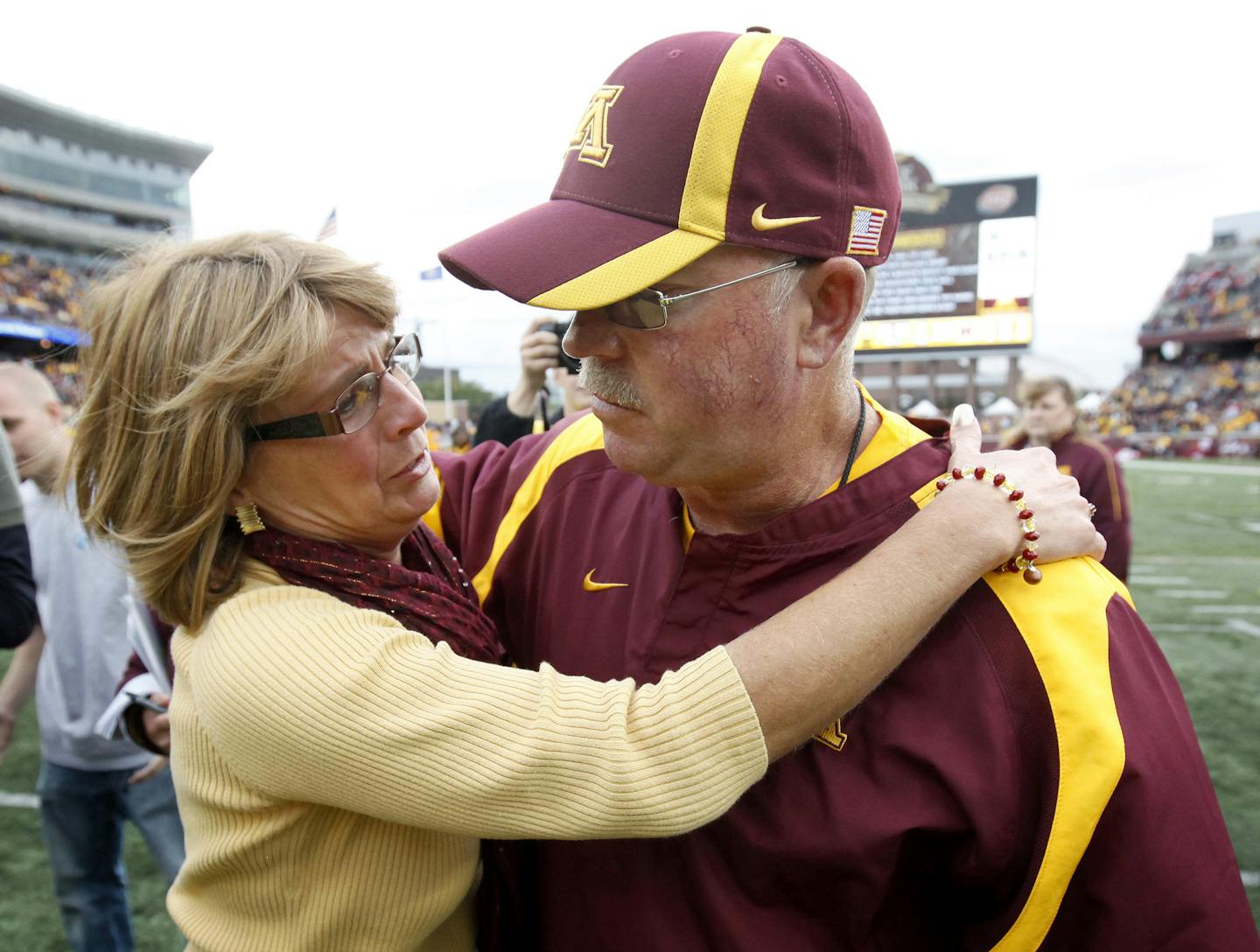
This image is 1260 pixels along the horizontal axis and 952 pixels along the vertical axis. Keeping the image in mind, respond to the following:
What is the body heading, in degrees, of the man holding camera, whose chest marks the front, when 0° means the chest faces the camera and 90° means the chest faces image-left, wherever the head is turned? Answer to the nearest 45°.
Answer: approximately 0°

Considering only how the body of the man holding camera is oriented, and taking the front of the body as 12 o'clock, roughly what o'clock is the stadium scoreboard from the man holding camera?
The stadium scoreboard is roughly at 7 o'clock from the man holding camera.

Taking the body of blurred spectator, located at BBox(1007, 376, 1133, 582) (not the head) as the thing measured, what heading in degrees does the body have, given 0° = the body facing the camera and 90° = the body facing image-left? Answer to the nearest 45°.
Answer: approximately 45°

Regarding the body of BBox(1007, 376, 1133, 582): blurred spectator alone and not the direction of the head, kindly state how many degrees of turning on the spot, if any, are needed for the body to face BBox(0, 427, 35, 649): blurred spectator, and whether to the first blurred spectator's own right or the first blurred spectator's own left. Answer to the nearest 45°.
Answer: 0° — they already face them

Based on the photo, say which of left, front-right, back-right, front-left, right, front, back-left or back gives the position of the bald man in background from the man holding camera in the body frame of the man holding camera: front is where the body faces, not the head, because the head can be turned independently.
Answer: front-right

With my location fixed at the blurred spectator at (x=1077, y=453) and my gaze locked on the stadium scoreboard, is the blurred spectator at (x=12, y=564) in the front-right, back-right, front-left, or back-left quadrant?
back-left

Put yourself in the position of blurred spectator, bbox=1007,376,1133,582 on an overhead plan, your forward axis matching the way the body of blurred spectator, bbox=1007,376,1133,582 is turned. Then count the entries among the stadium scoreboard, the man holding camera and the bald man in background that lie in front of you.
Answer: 2

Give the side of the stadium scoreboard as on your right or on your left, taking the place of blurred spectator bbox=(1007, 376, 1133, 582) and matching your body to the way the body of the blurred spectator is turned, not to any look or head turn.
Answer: on your right

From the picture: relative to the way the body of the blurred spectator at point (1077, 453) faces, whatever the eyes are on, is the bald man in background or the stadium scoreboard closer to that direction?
the bald man in background
